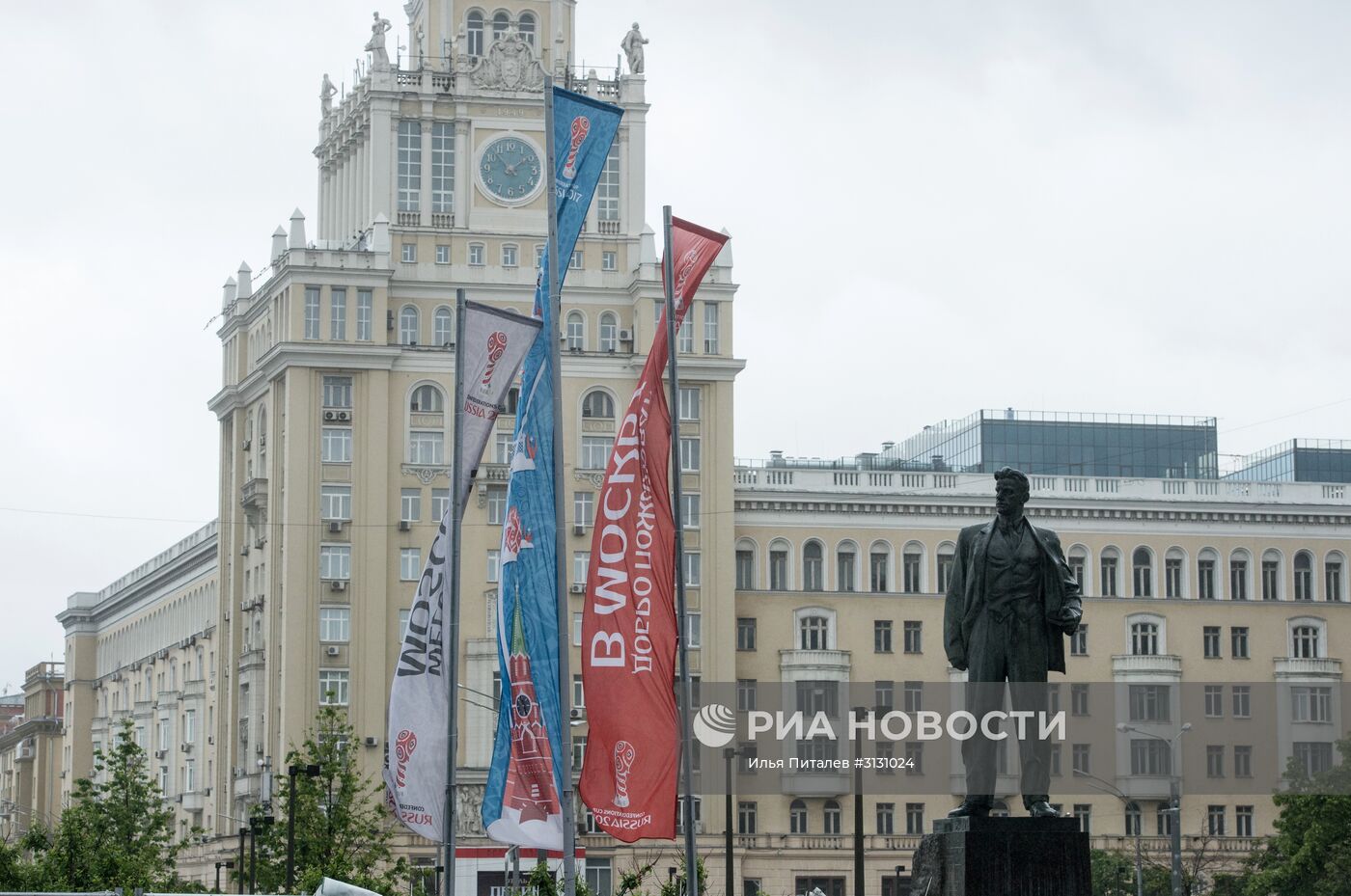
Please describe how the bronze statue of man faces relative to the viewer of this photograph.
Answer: facing the viewer

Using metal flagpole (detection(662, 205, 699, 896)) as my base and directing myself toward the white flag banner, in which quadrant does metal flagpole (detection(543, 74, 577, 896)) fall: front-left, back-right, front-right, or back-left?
front-left
